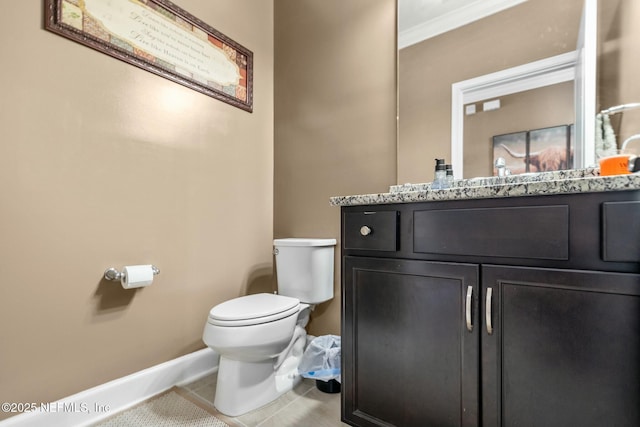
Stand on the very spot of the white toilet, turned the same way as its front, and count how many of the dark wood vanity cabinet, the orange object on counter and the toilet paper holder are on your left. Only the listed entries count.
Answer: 2

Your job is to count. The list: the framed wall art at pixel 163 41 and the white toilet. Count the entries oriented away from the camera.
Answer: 0

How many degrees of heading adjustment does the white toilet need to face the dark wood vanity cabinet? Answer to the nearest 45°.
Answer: approximately 90° to its left

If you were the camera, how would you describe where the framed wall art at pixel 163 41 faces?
facing the viewer and to the right of the viewer

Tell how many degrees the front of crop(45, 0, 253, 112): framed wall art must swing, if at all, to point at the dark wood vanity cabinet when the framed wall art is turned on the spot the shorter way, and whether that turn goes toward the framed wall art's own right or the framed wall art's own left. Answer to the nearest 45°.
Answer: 0° — it already faces it

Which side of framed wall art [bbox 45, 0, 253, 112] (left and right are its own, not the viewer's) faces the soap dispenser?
front

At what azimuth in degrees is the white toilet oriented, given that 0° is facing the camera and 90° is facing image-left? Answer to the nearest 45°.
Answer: approximately 45°

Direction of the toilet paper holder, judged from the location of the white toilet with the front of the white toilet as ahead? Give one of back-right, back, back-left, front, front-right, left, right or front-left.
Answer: front-right

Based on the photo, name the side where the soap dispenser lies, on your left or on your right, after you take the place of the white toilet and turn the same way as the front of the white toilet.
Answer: on your left

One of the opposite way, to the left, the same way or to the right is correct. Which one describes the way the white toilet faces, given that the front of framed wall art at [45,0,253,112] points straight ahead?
to the right

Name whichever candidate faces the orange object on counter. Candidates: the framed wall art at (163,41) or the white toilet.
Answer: the framed wall art
